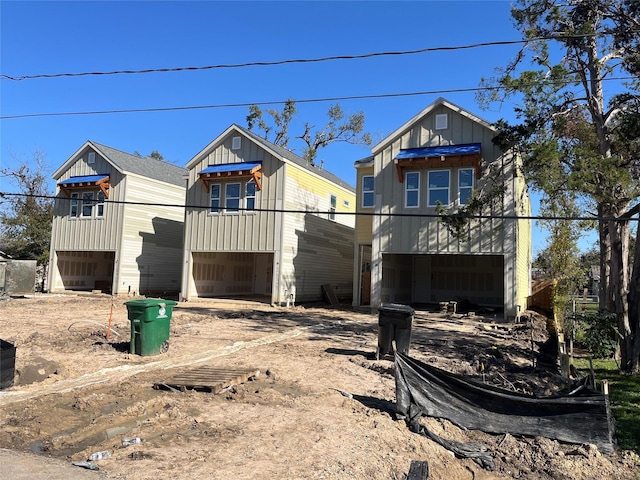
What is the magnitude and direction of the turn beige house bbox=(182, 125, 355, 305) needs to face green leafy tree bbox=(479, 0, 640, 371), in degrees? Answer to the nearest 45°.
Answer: approximately 90° to its left

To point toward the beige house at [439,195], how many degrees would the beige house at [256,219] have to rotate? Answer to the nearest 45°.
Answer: approximately 90° to its left

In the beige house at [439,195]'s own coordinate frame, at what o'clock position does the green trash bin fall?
The green trash bin is roughly at 1 o'clock from the beige house.

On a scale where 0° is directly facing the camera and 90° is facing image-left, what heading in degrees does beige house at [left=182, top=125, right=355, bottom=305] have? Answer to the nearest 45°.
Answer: approximately 45°

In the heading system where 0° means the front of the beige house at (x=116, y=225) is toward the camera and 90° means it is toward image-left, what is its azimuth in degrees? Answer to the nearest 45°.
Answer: approximately 45°

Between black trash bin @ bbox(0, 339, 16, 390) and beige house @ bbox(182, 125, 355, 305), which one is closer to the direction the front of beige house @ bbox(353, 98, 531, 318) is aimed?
the black trash bin

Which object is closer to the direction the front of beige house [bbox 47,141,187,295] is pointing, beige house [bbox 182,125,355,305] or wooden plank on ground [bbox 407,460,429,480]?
the wooden plank on ground

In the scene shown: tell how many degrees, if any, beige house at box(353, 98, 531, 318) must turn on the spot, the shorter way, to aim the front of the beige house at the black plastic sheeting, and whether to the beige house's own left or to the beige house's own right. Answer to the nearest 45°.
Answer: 0° — it already faces it
